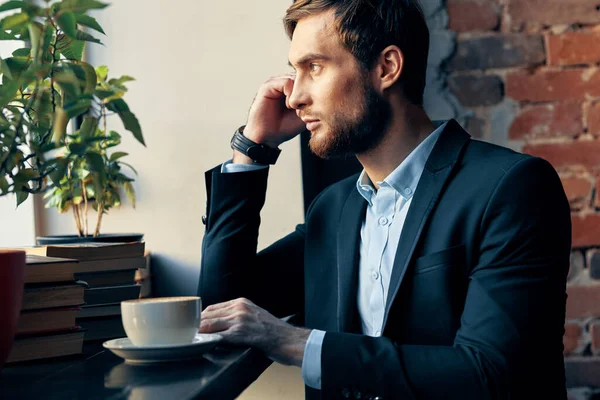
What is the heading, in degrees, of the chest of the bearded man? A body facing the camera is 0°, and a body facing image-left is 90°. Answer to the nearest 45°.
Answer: approximately 45°

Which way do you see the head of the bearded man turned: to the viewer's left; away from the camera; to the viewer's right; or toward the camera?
to the viewer's left

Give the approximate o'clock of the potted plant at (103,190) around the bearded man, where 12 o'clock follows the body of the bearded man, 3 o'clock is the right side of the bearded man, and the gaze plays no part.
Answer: The potted plant is roughly at 2 o'clock from the bearded man.
